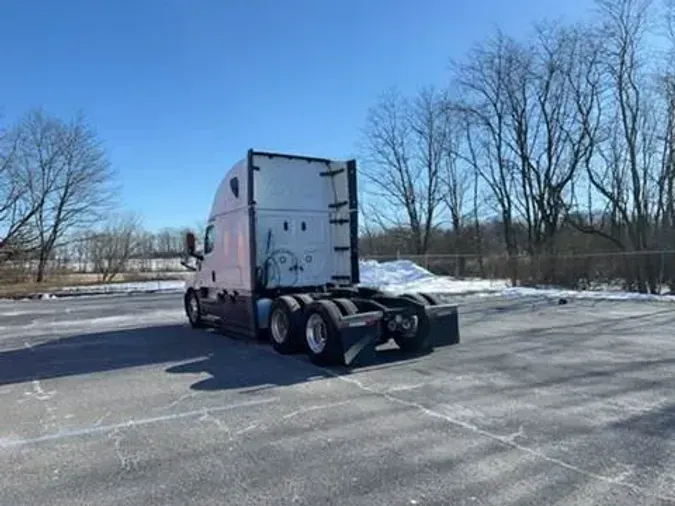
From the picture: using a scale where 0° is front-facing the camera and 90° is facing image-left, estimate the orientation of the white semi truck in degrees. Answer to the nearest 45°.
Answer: approximately 135°

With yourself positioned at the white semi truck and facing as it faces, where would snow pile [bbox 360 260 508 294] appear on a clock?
The snow pile is roughly at 2 o'clock from the white semi truck.
